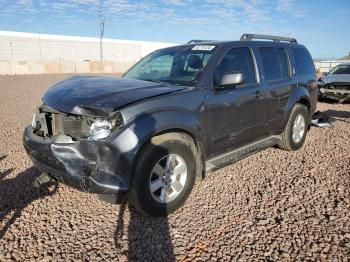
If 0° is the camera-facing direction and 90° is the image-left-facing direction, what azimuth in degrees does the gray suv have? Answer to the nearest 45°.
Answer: approximately 45°

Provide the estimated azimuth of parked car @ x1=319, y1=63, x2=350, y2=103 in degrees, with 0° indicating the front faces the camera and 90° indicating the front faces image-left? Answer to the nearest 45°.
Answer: approximately 45°

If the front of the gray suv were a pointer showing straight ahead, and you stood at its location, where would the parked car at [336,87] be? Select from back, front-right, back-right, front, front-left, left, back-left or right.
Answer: back
